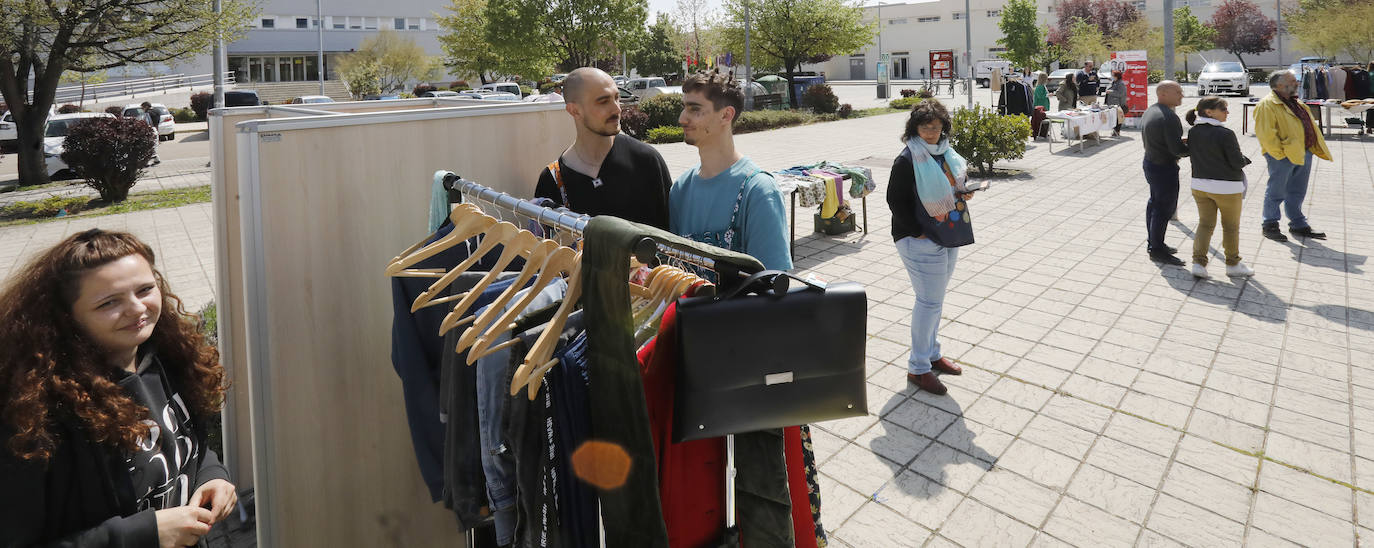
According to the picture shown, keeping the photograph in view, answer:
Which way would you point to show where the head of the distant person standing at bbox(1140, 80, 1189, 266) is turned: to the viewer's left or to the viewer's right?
to the viewer's right

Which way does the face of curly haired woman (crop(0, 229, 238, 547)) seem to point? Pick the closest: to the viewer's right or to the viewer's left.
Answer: to the viewer's right

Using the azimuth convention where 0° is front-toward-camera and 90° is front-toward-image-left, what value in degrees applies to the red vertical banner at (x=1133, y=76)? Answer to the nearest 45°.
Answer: approximately 0°

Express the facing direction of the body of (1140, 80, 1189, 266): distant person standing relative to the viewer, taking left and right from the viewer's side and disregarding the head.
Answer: facing to the right of the viewer

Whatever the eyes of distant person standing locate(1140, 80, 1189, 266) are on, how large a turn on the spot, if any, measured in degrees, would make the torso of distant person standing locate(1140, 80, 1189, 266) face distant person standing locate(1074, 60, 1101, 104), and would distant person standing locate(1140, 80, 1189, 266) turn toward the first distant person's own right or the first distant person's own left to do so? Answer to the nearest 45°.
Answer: approximately 90° to the first distant person's own left

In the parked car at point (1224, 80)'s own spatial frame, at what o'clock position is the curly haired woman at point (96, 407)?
The curly haired woman is roughly at 12 o'clock from the parked car.

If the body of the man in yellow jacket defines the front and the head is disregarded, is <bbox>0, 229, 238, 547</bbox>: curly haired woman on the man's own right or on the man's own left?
on the man's own right

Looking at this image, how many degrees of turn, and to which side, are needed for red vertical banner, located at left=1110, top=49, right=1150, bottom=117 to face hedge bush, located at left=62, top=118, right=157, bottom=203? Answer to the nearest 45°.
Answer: approximately 45° to its right

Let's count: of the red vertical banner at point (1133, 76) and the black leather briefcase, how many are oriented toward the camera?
2
